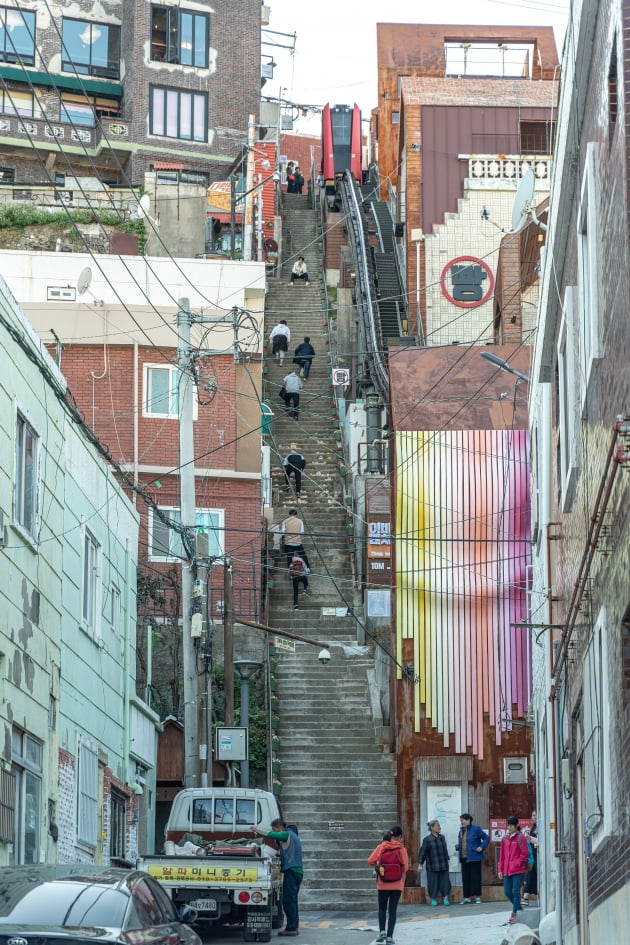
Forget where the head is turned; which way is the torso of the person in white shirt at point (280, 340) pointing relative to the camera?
away from the camera

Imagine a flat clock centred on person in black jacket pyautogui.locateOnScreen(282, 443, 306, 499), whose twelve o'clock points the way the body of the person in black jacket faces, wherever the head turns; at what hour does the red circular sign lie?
The red circular sign is roughly at 1 o'clock from the person in black jacket.

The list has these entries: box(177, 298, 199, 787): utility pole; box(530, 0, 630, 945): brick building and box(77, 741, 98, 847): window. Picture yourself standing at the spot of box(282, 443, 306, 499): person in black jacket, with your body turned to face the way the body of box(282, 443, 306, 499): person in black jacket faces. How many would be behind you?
3

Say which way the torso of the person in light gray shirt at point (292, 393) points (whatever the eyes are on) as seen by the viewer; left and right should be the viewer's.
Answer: facing away from the viewer

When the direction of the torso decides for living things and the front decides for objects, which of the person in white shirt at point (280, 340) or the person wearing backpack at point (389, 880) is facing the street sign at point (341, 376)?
the person wearing backpack

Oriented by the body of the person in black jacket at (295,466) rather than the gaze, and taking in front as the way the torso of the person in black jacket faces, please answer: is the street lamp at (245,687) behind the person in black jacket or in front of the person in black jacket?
behind

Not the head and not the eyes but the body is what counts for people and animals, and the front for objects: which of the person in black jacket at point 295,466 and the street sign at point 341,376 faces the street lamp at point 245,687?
the street sign

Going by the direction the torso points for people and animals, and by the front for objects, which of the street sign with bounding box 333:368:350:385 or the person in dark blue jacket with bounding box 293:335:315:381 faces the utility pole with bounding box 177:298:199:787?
the street sign

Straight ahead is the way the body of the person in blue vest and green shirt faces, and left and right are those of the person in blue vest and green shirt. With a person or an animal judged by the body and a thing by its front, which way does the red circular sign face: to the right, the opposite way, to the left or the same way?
to the left

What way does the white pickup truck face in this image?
away from the camera
